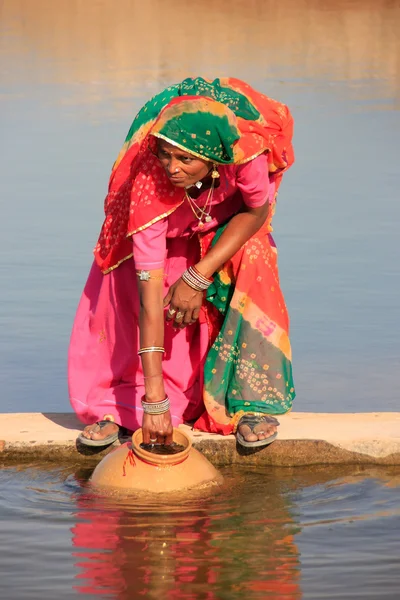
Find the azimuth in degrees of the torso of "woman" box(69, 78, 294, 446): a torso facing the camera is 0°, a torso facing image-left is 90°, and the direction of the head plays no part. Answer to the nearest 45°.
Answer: approximately 0°

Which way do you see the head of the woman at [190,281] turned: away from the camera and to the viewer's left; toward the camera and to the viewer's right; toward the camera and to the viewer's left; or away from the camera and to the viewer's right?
toward the camera and to the viewer's left
